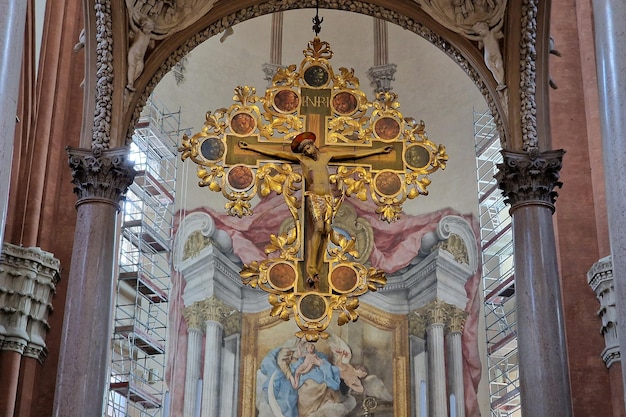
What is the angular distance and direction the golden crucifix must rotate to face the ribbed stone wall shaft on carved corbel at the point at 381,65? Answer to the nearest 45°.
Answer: approximately 180°

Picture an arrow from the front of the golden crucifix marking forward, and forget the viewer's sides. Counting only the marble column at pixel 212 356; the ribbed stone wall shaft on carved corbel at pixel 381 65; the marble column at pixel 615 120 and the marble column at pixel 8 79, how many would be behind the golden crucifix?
2

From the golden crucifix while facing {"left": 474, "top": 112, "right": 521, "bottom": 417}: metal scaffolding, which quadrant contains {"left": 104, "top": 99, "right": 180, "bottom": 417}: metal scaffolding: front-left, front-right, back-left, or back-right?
front-left

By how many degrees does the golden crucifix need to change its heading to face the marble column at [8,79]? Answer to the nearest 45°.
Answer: approximately 45° to its right

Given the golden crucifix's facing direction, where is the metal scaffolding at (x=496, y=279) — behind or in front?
behind

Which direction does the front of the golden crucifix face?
toward the camera

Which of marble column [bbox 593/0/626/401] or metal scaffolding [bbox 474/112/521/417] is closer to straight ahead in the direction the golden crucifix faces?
the marble column

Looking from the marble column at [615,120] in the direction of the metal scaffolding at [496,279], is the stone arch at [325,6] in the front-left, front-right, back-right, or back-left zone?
front-left

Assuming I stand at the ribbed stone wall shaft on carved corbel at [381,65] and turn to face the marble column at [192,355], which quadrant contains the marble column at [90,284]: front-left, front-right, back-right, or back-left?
front-left

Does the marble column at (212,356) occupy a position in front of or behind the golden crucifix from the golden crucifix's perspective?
behind

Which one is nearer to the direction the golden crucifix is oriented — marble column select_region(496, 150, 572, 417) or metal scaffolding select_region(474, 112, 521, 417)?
the marble column

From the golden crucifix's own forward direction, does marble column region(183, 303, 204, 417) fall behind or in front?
behind

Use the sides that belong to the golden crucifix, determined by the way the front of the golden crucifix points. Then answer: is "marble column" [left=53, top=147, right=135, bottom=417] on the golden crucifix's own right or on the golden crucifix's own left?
on the golden crucifix's own right

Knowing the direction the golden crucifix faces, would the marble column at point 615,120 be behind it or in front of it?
in front

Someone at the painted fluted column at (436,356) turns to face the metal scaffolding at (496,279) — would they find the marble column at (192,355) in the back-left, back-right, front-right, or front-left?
back-right

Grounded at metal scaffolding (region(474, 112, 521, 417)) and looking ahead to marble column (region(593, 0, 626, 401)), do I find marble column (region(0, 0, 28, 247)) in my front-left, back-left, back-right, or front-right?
front-right
